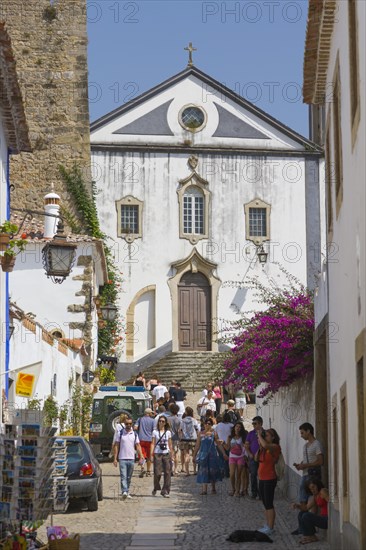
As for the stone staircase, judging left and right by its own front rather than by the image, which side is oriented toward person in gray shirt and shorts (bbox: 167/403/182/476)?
front

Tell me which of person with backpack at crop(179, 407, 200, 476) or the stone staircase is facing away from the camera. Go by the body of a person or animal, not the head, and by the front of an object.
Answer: the person with backpack

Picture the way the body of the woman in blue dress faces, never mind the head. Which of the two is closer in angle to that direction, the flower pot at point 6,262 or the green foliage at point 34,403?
the flower pot

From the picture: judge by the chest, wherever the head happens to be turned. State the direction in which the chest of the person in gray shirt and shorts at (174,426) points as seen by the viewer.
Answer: away from the camera

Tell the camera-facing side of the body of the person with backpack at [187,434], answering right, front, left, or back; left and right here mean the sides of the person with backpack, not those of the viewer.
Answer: back

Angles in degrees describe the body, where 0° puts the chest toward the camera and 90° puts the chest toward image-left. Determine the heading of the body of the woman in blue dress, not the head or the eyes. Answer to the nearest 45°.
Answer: approximately 0°

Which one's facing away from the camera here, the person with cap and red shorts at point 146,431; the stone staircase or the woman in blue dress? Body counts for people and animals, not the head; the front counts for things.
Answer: the person with cap and red shorts

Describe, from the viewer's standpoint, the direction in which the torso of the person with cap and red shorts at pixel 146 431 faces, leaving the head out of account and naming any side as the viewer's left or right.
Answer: facing away from the viewer
